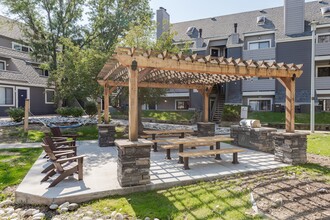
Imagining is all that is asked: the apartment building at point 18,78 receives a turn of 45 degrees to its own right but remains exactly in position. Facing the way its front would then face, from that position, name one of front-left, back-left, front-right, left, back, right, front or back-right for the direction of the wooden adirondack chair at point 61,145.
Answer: front

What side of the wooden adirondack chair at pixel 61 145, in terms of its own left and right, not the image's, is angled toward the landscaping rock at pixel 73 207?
right

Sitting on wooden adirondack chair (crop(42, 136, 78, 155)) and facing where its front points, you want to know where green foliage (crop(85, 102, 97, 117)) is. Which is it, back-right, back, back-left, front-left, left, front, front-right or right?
left

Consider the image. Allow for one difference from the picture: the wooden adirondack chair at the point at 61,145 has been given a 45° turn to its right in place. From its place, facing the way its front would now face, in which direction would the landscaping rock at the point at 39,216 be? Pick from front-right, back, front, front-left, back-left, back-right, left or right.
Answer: front-right

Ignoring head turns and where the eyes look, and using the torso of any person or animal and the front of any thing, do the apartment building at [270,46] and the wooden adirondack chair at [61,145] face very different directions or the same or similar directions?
very different directions

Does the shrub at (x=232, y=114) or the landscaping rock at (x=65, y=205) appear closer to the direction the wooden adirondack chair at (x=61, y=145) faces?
the shrub

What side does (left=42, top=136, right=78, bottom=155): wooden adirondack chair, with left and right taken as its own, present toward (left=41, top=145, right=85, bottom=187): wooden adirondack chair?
right

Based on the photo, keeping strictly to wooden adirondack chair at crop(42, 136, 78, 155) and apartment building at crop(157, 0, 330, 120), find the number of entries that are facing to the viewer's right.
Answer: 1

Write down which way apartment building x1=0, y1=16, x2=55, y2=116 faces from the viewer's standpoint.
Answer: facing the viewer and to the right of the viewer

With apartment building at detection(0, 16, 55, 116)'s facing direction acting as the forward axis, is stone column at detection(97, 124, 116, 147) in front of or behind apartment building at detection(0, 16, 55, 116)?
in front

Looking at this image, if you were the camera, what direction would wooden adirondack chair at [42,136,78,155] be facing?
facing to the right of the viewer

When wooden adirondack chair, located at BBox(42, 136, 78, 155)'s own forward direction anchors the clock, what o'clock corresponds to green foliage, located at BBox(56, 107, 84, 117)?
The green foliage is roughly at 9 o'clock from the wooden adirondack chair.
